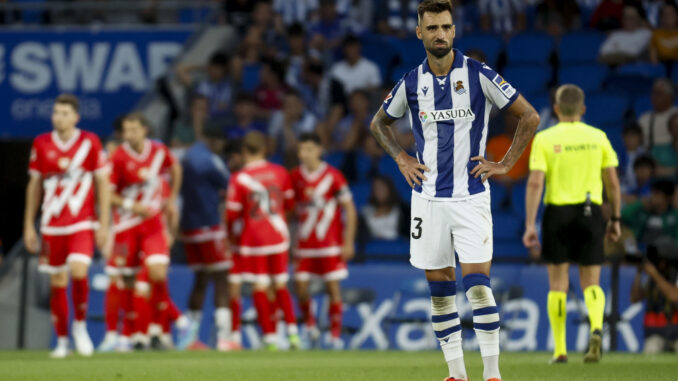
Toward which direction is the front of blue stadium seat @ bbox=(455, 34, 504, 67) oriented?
toward the camera

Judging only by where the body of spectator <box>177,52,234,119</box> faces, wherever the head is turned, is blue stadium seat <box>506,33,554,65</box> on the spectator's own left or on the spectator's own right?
on the spectator's own left

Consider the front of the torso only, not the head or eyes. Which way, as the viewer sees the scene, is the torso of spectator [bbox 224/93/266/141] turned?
toward the camera

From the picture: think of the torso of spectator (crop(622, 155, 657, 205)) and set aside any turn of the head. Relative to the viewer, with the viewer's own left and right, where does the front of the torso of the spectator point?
facing the viewer and to the left of the viewer

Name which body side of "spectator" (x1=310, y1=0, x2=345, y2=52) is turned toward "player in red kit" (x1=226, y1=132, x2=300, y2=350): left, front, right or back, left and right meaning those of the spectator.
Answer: front

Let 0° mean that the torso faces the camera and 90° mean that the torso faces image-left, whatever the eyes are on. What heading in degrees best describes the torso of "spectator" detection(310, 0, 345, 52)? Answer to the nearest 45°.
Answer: approximately 0°

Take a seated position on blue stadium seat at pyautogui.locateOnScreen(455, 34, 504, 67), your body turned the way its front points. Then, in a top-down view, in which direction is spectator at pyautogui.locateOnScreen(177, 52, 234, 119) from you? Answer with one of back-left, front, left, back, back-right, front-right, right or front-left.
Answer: right

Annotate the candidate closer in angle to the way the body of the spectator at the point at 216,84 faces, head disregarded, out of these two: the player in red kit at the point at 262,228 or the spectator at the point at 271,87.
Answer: the player in red kit

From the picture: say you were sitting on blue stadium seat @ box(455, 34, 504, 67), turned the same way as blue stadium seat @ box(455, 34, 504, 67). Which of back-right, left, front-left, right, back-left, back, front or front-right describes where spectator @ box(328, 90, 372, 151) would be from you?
front-right

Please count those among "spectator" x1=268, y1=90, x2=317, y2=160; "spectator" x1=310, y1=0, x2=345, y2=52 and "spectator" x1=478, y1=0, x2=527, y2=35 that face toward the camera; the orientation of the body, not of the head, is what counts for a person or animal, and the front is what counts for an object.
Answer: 3
